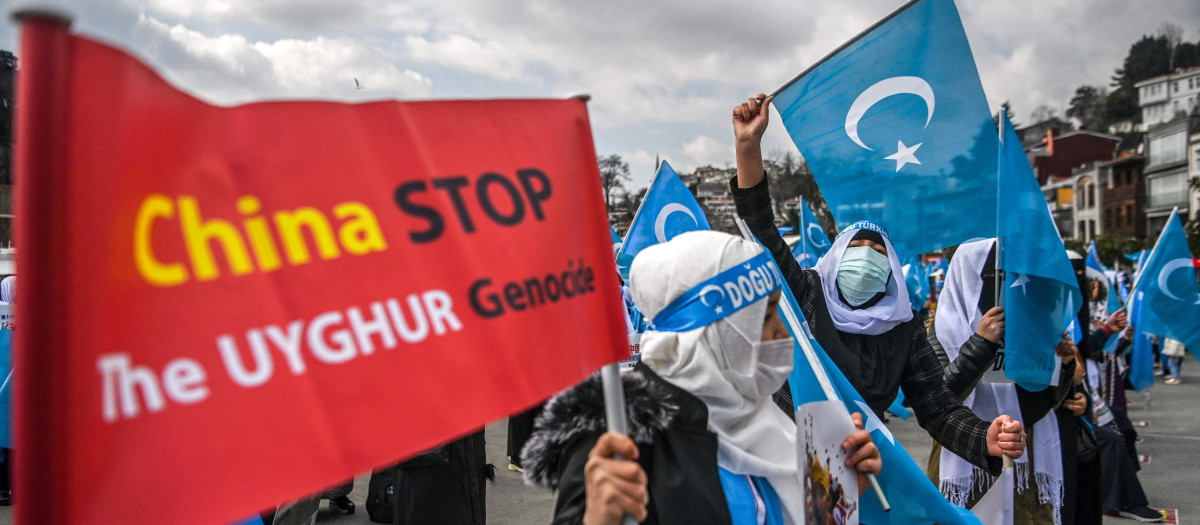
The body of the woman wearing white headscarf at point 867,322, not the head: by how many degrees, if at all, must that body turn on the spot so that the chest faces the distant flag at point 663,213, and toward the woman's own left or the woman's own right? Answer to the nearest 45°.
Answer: approximately 135° to the woman's own right

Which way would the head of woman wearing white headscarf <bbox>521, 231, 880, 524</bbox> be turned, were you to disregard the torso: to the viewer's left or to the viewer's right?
to the viewer's right

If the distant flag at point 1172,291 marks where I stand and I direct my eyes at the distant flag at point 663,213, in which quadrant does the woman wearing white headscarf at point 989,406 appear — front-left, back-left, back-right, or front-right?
front-left

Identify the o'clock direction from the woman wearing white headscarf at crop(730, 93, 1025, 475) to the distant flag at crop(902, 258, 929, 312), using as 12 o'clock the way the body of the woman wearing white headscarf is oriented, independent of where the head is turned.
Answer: The distant flag is roughly at 6 o'clock from the woman wearing white headscarf.

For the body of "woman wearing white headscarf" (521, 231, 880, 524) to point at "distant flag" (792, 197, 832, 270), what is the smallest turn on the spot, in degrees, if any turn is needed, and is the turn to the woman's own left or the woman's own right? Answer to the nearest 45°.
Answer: approximately 135° to the woman's own left

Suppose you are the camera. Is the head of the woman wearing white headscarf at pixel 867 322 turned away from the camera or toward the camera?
toward the camera

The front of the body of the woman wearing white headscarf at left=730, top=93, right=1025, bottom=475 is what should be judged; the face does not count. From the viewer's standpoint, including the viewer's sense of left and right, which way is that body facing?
facing the viewer

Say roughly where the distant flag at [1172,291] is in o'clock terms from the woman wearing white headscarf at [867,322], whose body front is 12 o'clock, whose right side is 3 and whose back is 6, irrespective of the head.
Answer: The distant flag is roughly at 7 o'clock from the woman wearing white headscarf.

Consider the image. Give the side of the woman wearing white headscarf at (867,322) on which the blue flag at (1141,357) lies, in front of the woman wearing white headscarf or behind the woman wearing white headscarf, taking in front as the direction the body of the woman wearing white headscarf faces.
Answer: behind

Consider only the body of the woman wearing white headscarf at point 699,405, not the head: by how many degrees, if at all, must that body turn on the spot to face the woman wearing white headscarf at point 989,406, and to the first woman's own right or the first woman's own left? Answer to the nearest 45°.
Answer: approximately 90° to the first woman's own left

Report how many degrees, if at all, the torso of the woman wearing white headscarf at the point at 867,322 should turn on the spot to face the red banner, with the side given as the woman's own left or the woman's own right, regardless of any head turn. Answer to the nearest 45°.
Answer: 0° — they already face it

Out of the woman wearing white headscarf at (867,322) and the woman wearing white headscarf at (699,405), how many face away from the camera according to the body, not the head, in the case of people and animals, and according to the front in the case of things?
0

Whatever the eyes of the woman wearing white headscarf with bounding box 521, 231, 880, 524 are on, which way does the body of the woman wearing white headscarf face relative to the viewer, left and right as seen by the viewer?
facing the viewer and to the right of the viewer
